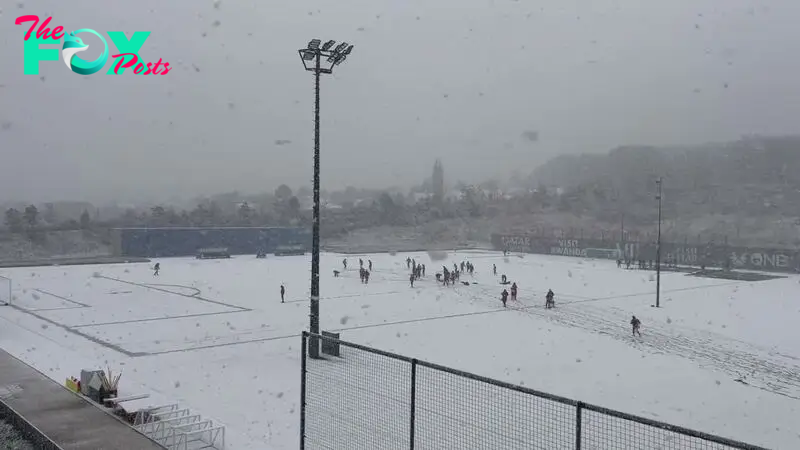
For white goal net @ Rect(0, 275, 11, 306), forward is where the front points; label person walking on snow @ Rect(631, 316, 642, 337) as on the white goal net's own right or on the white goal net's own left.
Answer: on the white goal net's own right

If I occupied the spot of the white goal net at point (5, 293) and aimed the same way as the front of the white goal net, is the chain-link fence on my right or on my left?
on my right

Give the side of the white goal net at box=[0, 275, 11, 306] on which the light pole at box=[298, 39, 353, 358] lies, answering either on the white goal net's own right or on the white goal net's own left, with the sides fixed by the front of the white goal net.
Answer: on the white goal net's own right

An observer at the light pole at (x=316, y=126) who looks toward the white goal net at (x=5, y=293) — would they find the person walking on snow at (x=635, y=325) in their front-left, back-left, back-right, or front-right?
back-right

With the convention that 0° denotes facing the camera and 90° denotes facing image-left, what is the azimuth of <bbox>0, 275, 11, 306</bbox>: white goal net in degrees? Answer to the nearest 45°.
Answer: approximately 270°
